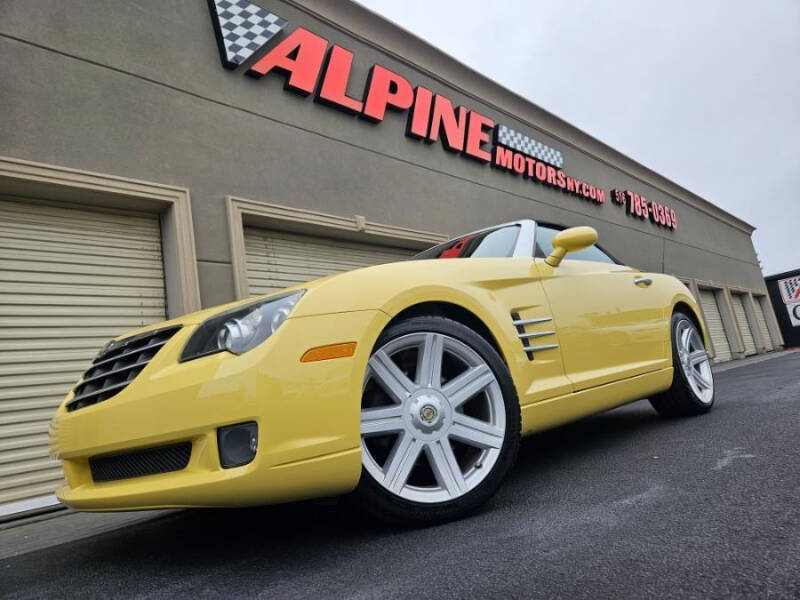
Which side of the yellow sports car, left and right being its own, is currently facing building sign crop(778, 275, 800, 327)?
back

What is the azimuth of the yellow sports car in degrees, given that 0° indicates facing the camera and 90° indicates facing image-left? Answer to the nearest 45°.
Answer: approximately 45°

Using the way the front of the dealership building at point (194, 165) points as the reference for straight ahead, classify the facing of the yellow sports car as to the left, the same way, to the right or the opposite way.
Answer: to the right

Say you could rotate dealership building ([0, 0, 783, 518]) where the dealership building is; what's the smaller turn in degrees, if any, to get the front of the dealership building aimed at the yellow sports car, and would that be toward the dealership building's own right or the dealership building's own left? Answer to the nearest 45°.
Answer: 0° — it already faces it

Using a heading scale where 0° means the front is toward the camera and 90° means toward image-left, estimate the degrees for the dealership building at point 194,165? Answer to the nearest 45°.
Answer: approximately 315°

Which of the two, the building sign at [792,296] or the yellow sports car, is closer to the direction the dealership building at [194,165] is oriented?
the yellow sports car

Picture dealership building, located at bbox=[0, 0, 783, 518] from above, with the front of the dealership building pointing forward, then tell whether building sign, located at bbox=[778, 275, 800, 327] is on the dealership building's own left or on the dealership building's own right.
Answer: on the dealership building's own left
